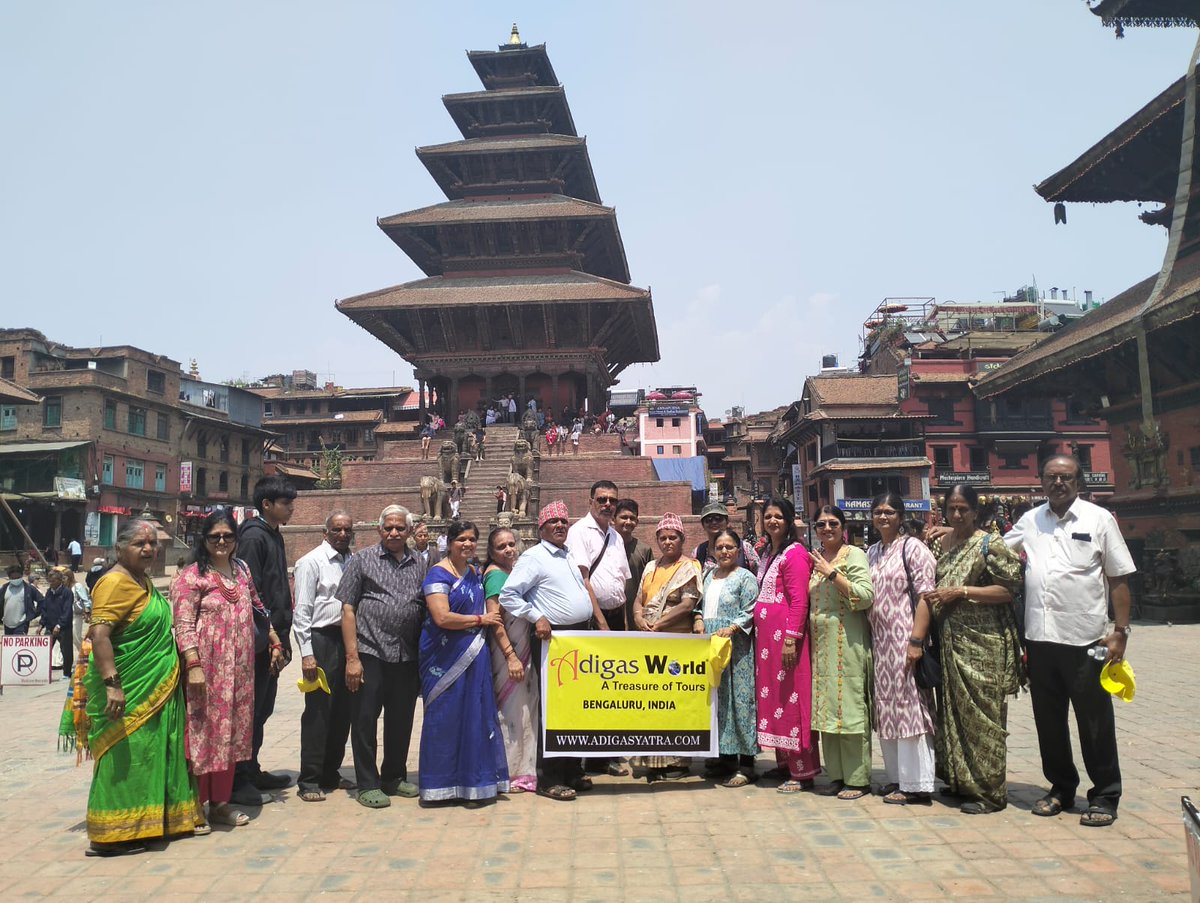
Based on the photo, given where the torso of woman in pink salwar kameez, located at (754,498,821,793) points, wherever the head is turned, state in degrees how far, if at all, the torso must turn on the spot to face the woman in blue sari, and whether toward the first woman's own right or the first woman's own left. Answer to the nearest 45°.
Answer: approximately 45° to the first woman's own right

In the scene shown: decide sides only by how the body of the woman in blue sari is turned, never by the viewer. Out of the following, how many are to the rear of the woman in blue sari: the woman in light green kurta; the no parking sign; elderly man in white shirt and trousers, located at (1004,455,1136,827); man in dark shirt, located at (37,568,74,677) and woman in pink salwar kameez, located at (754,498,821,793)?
2

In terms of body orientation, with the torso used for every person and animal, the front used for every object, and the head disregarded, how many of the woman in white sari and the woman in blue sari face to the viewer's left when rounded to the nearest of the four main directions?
0

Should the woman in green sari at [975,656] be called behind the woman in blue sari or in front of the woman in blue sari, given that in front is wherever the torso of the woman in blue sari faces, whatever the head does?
in front

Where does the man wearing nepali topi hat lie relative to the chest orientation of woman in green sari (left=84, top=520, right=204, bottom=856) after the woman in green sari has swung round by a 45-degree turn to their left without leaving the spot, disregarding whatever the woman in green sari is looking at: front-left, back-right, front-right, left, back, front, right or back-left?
front
